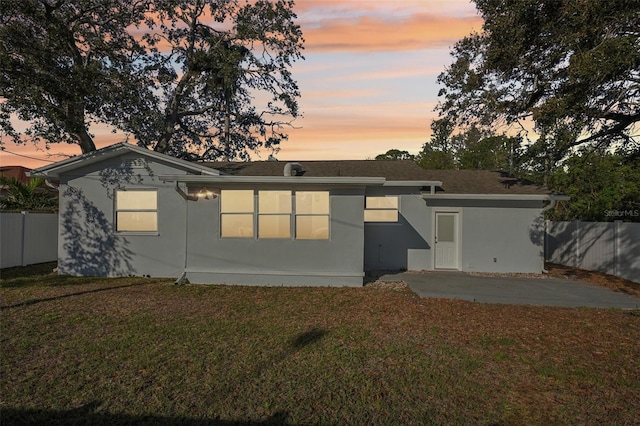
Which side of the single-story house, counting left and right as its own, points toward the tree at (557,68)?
right

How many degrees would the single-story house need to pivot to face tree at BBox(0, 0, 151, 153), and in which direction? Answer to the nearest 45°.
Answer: approximately 90° to its left

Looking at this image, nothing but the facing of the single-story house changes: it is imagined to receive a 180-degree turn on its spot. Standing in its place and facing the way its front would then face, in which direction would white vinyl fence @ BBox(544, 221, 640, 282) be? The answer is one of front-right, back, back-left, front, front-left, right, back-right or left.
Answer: left

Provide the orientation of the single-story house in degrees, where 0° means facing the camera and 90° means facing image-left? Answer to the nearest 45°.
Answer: approximately 180°

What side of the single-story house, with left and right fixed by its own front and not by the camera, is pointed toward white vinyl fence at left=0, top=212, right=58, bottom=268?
left
